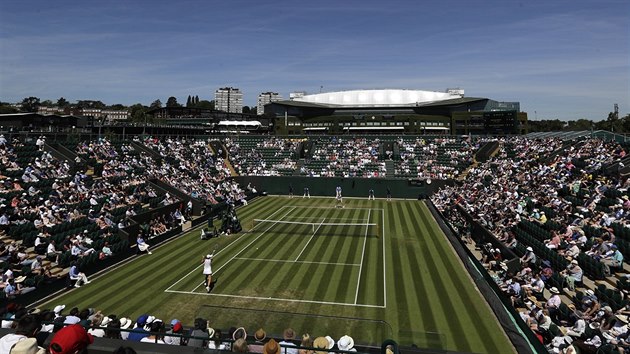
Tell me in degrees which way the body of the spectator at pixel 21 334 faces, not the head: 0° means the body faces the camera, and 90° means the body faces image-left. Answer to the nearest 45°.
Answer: approximately 225°

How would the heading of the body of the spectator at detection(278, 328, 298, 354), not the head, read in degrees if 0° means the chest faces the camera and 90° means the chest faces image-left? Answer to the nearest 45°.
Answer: approximately 180°

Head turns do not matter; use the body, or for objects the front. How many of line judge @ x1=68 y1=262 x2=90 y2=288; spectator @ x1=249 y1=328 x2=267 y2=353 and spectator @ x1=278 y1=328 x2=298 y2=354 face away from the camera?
2

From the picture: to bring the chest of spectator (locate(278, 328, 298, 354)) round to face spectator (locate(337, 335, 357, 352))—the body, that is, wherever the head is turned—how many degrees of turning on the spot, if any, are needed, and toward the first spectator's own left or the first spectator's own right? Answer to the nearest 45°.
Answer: approximately 45° to the first spectator's own right

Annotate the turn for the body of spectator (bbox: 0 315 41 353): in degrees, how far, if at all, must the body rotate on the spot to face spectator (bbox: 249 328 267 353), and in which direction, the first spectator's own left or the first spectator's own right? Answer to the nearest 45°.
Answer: approximately 45° to the first spectator's own right

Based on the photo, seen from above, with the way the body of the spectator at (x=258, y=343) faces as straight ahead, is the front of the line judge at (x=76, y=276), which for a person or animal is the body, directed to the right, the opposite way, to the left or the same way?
to the right

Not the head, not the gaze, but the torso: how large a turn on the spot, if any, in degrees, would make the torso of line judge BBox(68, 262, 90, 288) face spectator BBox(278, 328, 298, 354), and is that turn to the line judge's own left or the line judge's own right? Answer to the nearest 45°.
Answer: approximately 90° to the line judge's own right

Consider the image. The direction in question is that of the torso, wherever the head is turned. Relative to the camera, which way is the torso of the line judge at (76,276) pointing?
to the viewer's right

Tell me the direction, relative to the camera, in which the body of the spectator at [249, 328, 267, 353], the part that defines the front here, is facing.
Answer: away from the camera

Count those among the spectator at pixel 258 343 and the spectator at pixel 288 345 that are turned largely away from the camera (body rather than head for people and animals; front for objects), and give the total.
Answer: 2
